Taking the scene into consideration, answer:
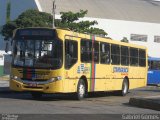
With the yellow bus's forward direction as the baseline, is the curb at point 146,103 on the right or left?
on its left

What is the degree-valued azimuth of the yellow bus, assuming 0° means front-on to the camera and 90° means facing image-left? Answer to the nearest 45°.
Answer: approximately 45°
